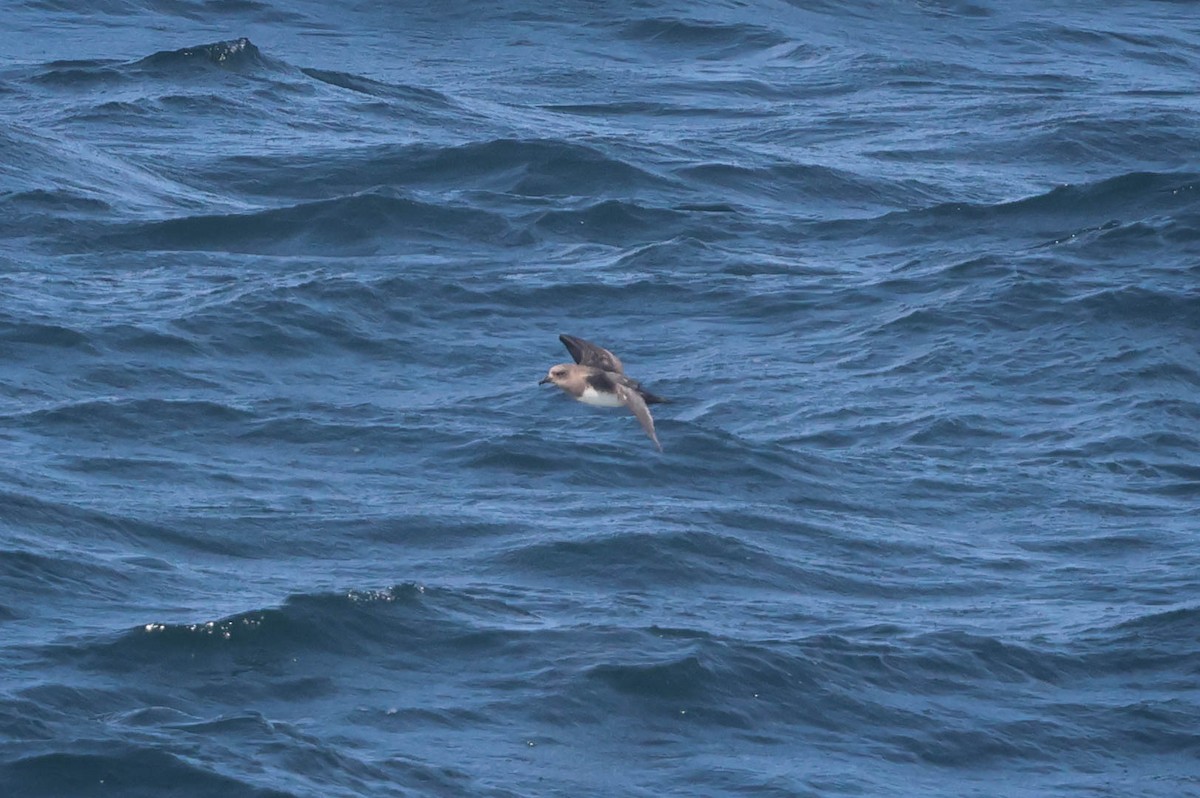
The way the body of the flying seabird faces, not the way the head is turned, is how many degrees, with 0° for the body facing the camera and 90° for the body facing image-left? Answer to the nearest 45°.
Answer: approximately 90°
